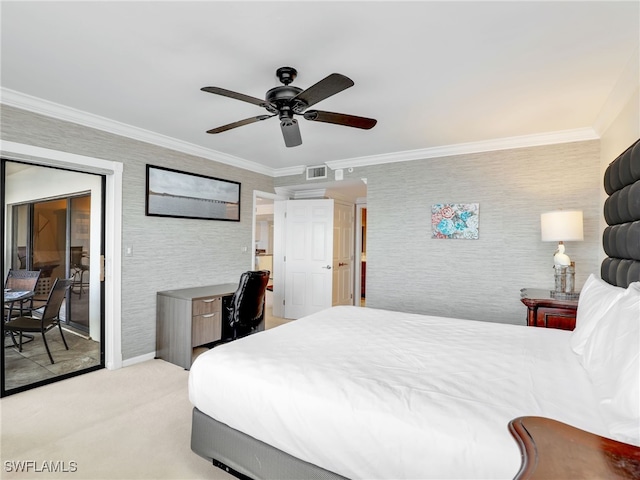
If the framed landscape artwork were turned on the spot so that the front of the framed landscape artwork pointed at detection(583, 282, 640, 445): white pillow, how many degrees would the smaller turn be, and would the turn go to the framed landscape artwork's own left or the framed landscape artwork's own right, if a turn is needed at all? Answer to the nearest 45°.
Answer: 0° — it already faces it

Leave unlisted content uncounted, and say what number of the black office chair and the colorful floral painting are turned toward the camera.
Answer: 1

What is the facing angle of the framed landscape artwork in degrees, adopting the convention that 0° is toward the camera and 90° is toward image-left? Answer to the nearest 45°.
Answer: approximately 315°

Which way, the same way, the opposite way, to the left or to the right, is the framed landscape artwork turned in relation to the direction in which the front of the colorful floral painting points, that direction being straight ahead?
to the left

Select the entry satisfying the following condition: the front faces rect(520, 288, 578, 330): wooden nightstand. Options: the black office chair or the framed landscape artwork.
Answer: the framed landscape artwork

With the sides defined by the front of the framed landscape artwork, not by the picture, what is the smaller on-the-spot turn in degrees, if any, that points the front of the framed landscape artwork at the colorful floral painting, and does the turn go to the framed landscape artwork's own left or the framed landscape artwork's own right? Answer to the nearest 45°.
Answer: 0° — it already faces it

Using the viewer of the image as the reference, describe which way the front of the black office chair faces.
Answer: facing away from the viewer and to the left of the viewer

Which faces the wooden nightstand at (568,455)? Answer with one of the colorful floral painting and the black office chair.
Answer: the colorful floral painting

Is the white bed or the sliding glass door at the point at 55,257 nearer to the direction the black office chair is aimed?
the sliding glass door

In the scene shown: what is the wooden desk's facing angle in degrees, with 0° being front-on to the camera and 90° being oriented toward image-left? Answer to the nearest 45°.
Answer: approximately 315°

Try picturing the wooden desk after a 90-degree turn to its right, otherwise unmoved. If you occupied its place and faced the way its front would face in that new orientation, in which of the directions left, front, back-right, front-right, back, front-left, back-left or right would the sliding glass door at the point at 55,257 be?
front-right

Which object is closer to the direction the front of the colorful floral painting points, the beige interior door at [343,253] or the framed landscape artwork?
the framed landscape artwork
